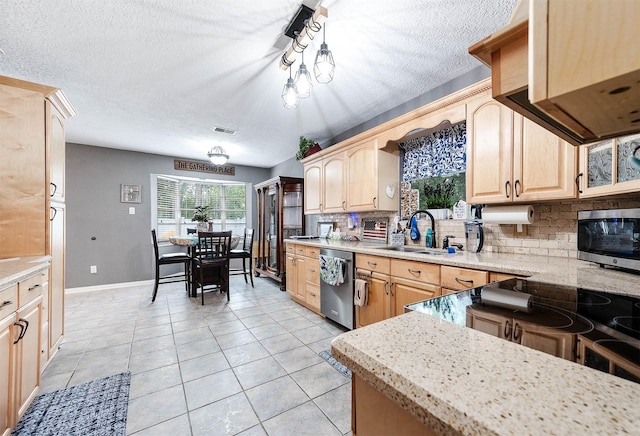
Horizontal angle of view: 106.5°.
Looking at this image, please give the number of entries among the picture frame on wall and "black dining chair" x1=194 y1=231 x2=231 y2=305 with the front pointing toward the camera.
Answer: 1

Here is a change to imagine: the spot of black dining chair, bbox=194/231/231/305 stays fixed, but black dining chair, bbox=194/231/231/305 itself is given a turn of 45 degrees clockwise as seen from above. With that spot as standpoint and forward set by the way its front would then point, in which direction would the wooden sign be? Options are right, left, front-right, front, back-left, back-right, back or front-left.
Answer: front-left

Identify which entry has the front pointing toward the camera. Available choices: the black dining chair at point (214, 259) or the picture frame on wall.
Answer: the picture frame on wall

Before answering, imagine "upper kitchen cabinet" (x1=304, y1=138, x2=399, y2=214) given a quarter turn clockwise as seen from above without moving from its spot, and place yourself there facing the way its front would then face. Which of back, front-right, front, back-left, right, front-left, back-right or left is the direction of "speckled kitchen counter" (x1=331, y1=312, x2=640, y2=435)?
back-left

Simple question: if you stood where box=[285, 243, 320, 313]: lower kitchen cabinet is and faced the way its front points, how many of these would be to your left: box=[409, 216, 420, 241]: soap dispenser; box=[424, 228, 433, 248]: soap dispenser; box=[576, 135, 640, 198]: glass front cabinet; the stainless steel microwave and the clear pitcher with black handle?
5

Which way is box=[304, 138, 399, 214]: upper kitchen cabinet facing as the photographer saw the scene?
facing the viewer and to the left of the viewer

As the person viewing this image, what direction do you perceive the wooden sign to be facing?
facing the viewer

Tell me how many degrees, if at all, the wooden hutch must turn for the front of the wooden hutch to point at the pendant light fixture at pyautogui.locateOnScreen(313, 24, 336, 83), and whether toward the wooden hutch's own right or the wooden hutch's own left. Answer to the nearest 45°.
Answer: approximately 45° to the wooden hutch's own left

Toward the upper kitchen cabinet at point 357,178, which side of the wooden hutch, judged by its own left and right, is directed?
left

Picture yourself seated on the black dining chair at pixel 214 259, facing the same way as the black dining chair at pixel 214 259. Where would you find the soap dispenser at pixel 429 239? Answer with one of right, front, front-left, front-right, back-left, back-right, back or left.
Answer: back-right

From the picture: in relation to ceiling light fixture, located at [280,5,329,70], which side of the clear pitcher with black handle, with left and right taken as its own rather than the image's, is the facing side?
left

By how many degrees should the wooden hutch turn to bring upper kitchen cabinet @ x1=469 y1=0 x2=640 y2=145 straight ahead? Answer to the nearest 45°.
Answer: approximately 45° to its left

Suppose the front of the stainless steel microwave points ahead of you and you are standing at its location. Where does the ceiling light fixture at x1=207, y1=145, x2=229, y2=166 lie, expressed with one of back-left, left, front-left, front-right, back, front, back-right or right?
front-right

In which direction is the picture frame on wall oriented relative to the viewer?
toward the camera
